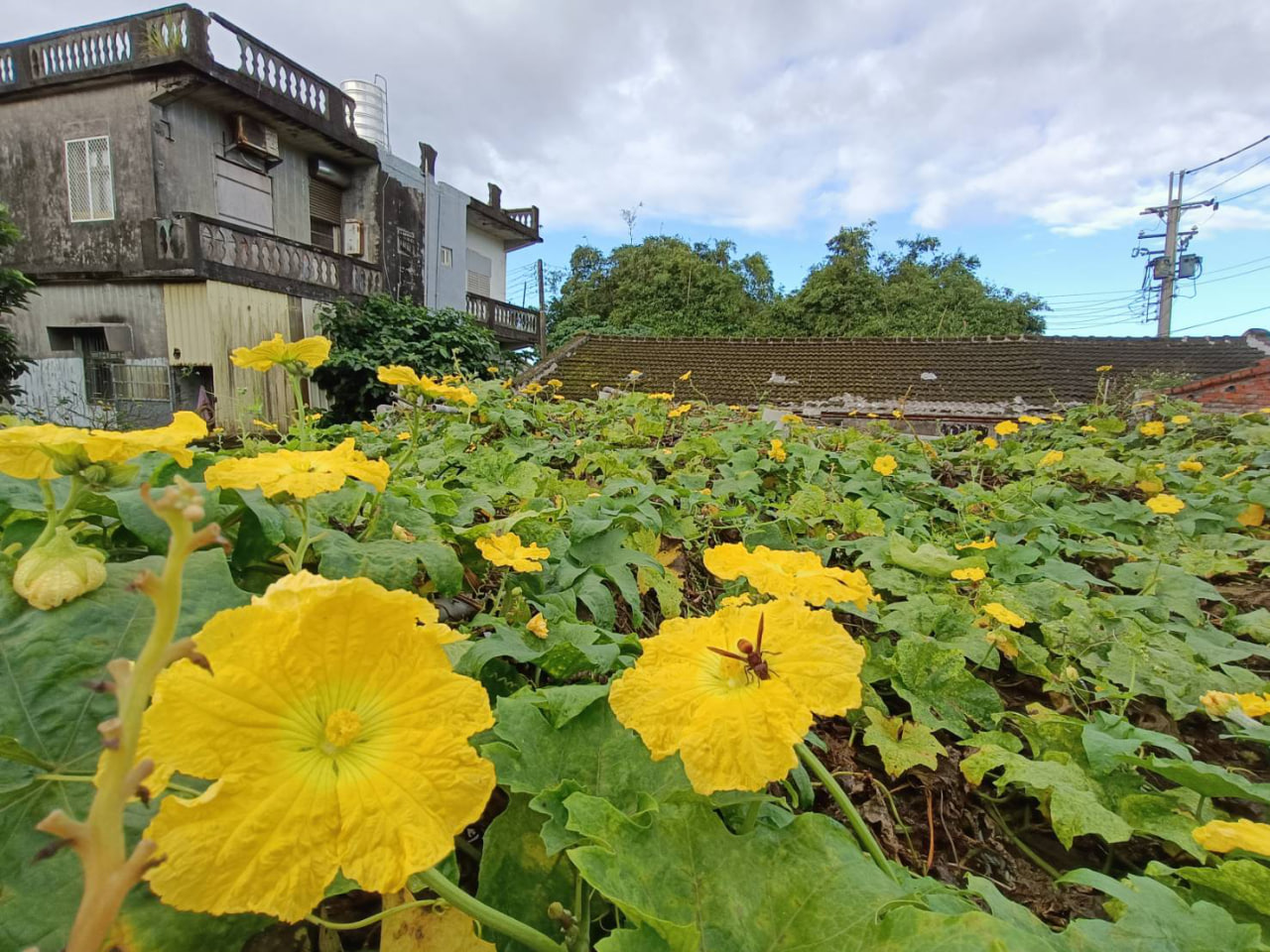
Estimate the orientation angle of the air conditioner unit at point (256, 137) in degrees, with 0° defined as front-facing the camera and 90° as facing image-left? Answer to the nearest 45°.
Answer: approximately 315°

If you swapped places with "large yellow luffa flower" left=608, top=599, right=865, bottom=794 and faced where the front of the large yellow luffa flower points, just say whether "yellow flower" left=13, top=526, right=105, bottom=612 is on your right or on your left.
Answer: on your right

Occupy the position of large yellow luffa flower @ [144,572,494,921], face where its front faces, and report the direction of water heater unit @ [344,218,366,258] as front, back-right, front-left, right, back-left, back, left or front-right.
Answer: back

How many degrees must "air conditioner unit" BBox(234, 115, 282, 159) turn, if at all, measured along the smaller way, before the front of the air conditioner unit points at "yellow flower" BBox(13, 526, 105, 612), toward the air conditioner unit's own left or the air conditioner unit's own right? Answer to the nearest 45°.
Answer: approximately 45° to the air conditioner unit's own right

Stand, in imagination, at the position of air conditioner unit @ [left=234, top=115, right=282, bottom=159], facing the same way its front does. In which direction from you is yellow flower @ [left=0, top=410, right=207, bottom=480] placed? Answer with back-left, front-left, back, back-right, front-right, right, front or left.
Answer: front-right

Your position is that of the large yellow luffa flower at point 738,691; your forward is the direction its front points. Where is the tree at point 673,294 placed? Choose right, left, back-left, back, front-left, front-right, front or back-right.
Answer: back

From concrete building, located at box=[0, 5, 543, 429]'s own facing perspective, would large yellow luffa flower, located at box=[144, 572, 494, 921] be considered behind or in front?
in front

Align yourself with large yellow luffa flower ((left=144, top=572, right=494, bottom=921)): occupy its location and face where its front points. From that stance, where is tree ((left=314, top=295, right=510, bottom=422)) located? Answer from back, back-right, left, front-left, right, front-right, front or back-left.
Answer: back

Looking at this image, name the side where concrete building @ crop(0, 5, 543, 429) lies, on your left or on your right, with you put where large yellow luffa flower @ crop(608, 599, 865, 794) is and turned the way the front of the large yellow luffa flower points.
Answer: on your right

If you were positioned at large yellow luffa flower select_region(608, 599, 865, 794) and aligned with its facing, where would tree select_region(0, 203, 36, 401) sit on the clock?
The tree is roughly at 4 o'clock from the large yellow luffa flower.

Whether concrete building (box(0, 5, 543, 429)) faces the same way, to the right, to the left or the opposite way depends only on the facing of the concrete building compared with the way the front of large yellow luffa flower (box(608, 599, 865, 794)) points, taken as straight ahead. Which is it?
to the left

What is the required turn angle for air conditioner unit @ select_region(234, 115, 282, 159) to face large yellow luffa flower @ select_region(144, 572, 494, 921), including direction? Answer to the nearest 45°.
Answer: approximately 45° to its right

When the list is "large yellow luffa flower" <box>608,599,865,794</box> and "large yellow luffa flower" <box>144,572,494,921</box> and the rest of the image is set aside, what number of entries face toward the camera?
2

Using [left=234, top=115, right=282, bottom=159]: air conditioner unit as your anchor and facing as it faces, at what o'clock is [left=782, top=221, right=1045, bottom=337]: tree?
The tree is roughly at 10 o'clock from the air conditioner unit.
